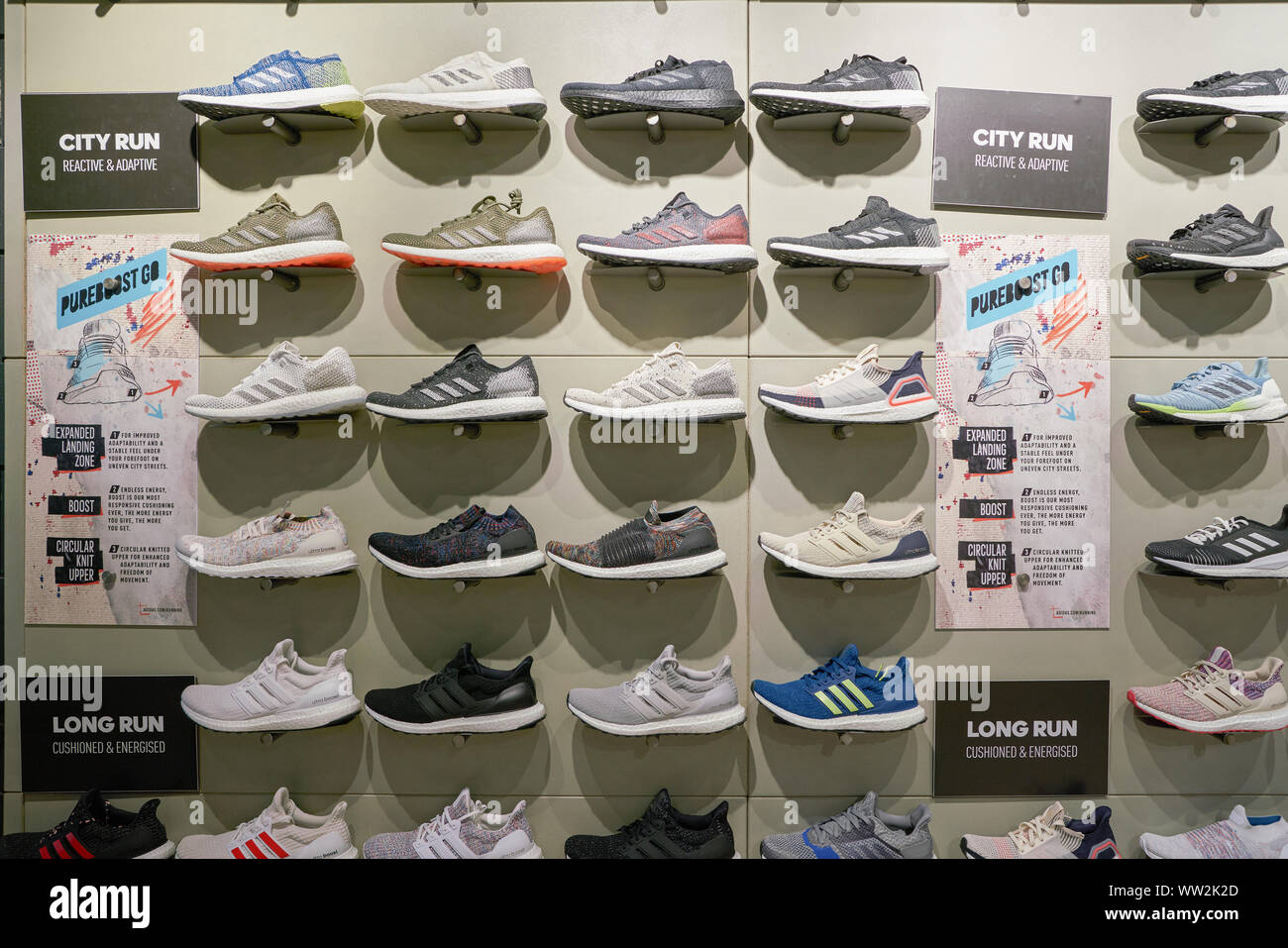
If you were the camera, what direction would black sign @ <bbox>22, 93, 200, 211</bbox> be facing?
facing the viewer

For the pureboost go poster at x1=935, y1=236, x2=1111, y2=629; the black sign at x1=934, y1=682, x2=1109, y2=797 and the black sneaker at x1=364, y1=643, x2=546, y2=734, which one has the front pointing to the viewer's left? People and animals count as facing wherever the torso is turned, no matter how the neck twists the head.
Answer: the black sneaker

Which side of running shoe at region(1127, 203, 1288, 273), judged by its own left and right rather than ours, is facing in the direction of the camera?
left

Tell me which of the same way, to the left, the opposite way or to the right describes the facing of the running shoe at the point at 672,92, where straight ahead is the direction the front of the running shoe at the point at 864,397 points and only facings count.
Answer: the same way

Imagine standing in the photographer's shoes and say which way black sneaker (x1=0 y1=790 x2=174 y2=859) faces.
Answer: facing to the left of the viewer

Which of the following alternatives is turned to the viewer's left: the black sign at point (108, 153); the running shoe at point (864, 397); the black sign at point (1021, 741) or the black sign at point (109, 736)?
the running shoe

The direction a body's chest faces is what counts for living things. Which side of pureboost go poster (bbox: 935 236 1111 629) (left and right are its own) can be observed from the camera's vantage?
front

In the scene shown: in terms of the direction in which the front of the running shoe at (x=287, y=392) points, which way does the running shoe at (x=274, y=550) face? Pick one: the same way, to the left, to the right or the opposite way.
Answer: the same way

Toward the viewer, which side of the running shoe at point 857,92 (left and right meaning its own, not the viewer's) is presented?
left

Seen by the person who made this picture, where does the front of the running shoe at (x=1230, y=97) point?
facing to the left of the viewer

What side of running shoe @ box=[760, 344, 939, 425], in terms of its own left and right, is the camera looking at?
left

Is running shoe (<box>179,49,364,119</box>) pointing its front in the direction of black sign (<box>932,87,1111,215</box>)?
no

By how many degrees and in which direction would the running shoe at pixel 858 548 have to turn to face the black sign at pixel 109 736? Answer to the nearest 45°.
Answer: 0° — it already faces it

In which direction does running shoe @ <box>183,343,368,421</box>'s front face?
to the viewer's left

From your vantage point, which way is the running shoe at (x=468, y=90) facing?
to the viewer's left

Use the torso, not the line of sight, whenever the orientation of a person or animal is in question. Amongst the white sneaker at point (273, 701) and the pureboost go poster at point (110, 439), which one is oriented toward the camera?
the pureboost go poster

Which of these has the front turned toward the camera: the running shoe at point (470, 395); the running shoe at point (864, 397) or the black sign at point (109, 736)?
the black sign

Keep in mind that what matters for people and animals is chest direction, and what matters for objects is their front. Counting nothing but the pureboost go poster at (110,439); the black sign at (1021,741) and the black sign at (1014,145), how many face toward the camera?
3

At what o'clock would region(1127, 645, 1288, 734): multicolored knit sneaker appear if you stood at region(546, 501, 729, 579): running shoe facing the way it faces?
The multicolored knit sneaker is roughly at 6 o'clock from the running shoe.

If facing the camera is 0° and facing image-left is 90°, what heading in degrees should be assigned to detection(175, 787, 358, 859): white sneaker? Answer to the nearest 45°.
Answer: approximately 90°
